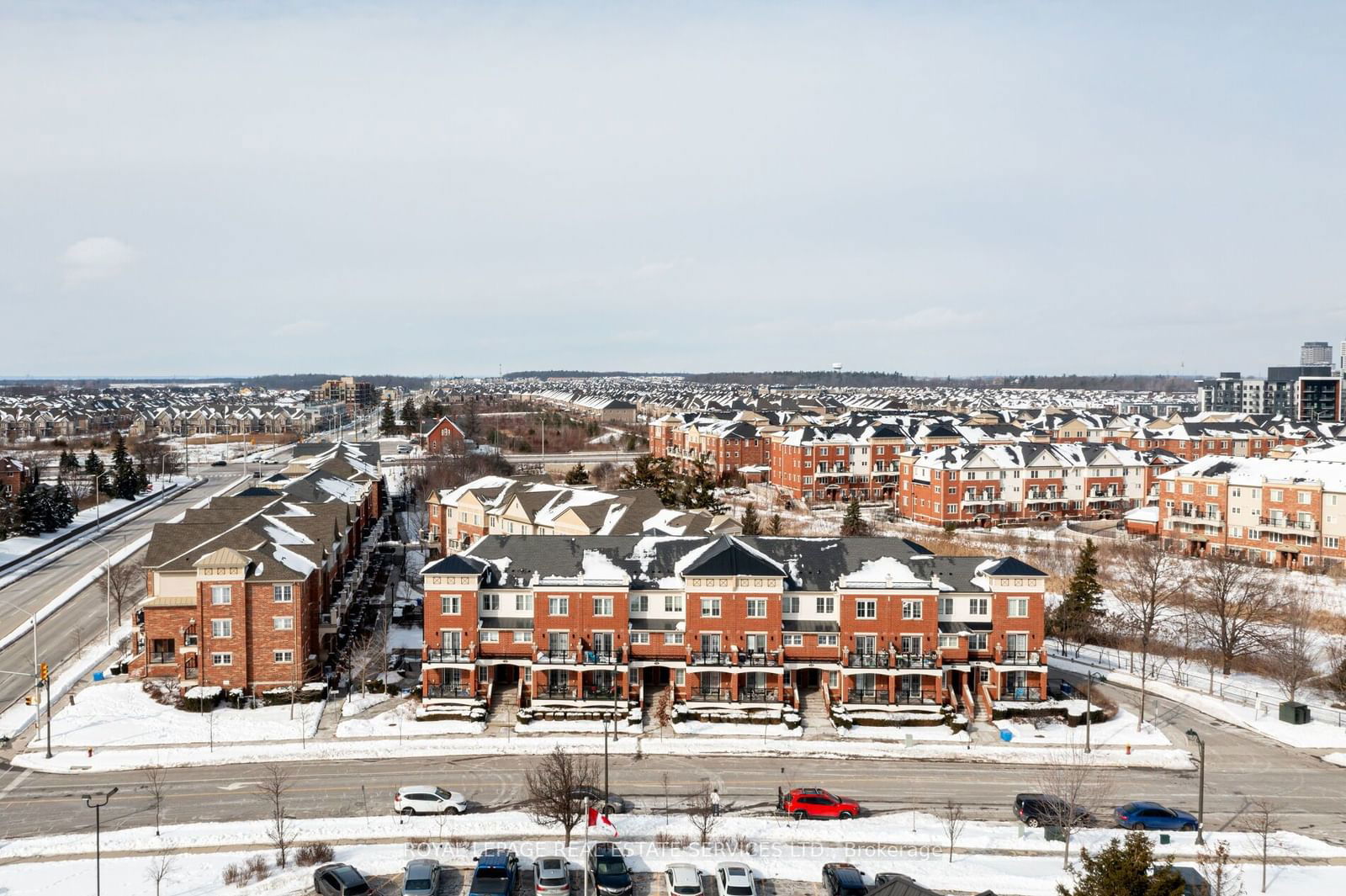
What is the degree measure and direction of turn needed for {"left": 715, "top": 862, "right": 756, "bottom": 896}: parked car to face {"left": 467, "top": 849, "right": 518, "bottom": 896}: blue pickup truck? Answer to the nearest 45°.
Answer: approximately 90° to its left

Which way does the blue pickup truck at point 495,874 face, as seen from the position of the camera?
facing away from the viewer

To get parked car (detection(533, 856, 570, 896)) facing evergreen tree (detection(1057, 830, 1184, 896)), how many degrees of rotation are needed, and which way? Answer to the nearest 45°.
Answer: approximately 135° to its right

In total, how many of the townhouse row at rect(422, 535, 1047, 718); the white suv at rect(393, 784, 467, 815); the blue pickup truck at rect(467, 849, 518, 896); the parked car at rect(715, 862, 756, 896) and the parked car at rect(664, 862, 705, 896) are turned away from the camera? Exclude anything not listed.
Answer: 3

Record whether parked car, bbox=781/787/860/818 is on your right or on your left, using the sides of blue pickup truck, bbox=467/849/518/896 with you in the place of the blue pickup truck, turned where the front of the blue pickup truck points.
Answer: on your right

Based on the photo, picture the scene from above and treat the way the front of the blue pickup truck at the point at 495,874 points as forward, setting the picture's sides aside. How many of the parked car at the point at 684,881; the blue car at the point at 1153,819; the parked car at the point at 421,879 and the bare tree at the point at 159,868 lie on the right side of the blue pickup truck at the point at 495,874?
2

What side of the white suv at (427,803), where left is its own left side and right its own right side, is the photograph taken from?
right

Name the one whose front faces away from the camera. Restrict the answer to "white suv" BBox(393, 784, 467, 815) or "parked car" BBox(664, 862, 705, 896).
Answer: the parked car

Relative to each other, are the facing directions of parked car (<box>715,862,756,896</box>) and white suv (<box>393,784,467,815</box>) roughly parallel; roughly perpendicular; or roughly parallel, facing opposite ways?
roughly perpendicular

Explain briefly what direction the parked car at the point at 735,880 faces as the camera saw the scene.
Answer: facing away from the viewer

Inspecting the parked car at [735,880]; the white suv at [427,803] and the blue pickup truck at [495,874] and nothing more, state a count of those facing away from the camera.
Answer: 2

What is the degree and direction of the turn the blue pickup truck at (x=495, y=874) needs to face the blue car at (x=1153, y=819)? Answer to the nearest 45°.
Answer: approximately 90° to its right

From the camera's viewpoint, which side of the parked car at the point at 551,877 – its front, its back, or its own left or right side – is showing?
back

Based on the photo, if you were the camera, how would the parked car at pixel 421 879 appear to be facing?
facing away from the viewer

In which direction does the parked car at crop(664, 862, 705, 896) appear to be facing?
away from the camera

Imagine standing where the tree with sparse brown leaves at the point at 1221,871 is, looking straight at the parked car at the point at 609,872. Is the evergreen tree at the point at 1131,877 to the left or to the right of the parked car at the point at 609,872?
left
